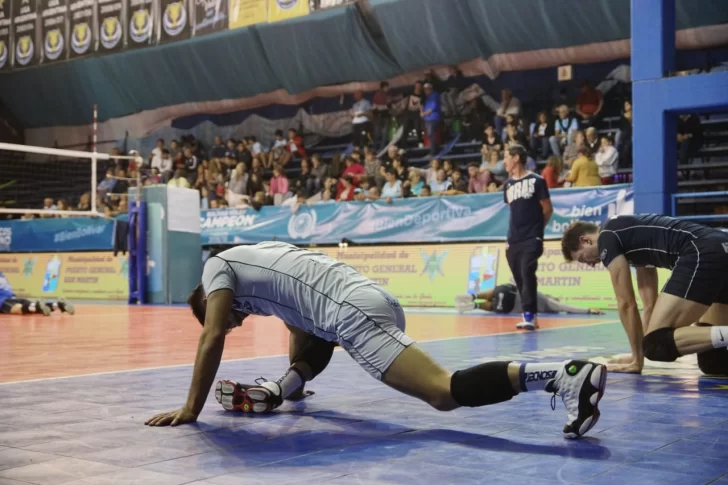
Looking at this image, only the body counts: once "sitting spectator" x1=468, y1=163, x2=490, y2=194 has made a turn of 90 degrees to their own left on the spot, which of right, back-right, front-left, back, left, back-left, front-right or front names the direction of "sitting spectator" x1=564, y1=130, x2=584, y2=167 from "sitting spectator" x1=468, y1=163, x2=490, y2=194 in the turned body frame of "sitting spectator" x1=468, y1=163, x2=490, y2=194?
front-left

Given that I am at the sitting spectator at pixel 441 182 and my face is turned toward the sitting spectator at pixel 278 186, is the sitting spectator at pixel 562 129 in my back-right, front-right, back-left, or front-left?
back-right

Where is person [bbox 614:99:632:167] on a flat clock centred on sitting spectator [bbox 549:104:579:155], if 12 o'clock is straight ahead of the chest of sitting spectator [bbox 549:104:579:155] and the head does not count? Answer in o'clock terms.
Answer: person [bbox 614:99:632:167] is roughly at 9 o'clock from sitting spectator [bbox 549:104:579:155].

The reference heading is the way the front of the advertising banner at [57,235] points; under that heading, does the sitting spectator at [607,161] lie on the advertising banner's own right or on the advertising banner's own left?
on the advertising banner's own left

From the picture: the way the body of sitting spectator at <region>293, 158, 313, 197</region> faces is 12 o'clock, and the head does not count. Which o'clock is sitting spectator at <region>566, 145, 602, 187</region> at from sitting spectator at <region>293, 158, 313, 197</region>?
sitting spectator at <region>566, 145, 602, 187</region> is roughly at 9 o'clock from sitting spectator at <region>293, 158, 313, 197</region>.

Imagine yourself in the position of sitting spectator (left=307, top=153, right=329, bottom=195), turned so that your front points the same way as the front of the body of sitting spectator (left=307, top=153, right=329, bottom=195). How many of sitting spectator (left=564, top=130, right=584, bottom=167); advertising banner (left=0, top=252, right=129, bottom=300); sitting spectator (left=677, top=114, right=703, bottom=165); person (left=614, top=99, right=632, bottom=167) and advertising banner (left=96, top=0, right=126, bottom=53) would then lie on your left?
3

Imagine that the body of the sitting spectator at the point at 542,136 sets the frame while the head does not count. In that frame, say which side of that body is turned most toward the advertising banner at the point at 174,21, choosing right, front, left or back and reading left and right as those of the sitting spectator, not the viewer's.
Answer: right

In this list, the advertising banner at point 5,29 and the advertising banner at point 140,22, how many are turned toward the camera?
2

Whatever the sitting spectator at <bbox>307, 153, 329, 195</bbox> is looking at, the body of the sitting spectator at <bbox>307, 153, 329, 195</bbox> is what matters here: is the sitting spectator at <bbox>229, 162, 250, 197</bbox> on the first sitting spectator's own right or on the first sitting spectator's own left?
on the first sitting spectator's own right

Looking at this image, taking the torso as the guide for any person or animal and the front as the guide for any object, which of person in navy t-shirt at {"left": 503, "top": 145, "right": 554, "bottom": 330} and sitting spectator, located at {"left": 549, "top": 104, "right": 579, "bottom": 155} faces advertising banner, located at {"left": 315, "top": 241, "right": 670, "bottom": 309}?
the sitting spectator

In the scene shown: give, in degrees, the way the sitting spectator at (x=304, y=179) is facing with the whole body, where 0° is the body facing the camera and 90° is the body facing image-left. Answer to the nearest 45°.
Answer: approximately 45°

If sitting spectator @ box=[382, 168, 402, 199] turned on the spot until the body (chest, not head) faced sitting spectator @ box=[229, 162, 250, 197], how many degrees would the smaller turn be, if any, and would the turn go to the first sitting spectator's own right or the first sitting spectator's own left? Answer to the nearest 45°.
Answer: approximately 90° to the first sitting spectator's own right
